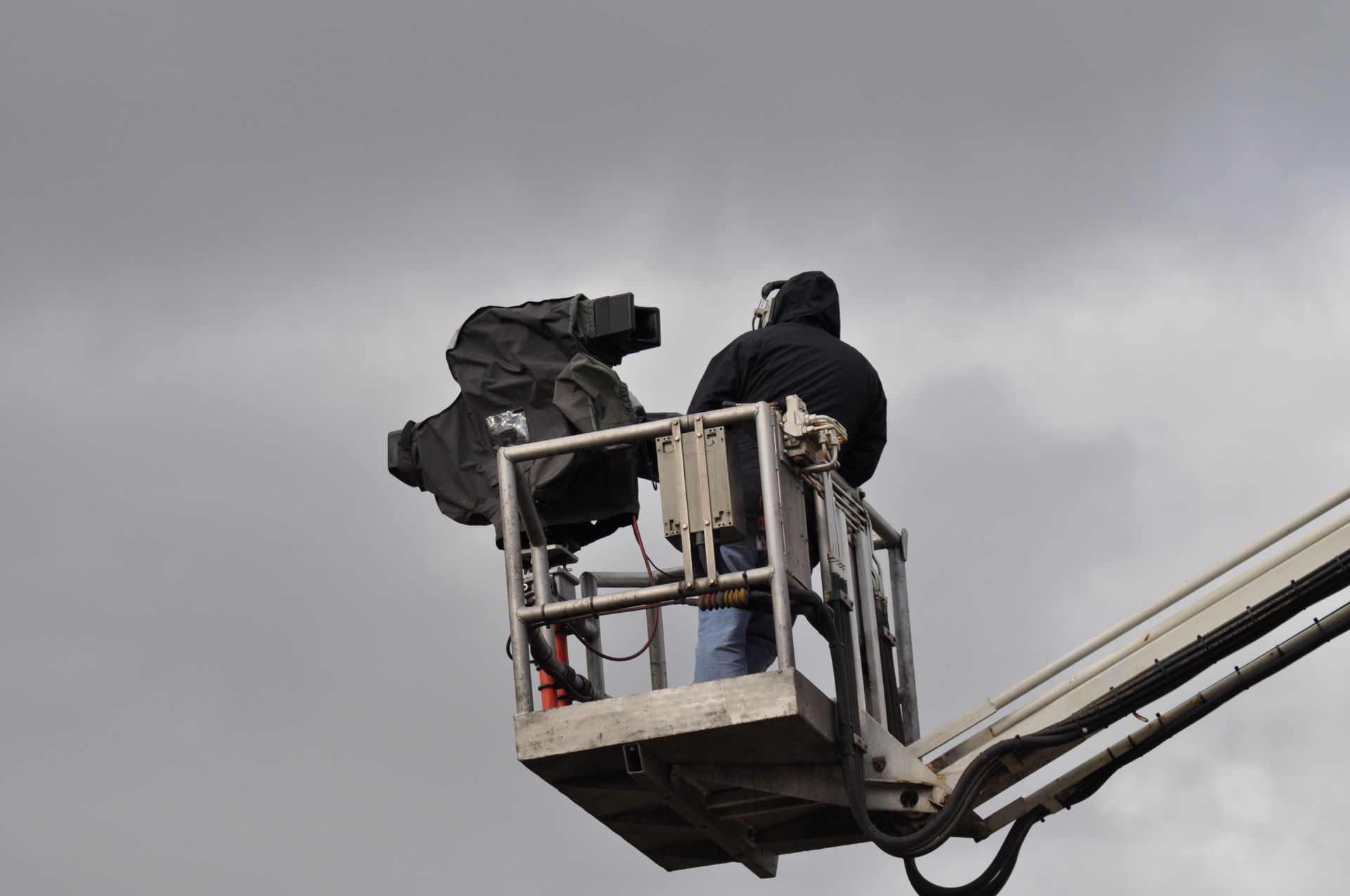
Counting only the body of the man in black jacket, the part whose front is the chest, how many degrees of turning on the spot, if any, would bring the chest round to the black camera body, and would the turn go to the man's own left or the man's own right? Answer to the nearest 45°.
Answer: approximately 45° to the man's own left

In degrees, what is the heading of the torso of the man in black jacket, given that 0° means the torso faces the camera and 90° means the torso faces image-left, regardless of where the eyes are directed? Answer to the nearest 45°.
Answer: approximately 135°
